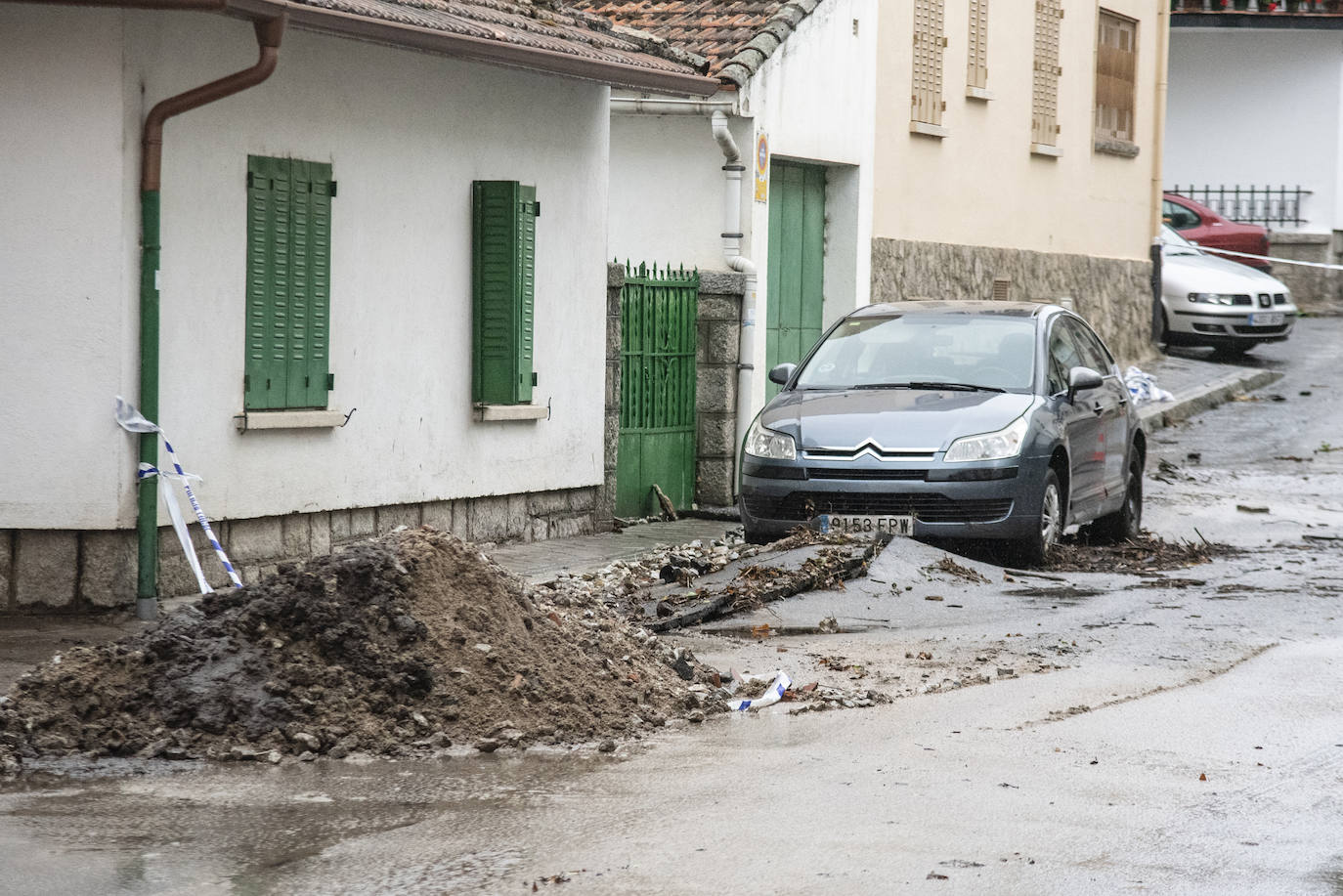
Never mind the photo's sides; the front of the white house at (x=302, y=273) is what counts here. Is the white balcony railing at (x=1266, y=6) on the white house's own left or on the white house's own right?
on the white house's own left

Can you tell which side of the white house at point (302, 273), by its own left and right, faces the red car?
left

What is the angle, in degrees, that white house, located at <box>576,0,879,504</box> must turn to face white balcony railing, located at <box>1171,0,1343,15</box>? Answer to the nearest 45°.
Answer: approximately 90° to its left

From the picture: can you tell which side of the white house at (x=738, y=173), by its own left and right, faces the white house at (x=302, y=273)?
right

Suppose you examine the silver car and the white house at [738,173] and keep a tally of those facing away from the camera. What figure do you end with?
0

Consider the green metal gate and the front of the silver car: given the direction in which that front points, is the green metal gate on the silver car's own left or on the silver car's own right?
on the silver car's own right

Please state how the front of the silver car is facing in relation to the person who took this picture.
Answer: facing the viewer and to the right of the viewer

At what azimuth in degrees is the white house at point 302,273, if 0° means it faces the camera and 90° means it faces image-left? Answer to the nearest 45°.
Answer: approximately 315°

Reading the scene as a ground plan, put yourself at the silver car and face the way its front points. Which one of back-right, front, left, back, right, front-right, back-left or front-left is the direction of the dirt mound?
front-right

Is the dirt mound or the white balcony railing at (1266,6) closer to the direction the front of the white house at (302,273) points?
the dirt mound

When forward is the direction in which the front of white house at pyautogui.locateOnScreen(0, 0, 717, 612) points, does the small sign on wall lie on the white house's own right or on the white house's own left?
on the white house's own left

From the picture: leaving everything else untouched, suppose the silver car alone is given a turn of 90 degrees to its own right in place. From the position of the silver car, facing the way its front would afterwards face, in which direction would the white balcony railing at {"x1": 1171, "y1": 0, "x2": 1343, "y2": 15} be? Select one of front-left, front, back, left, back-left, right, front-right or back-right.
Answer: back-right

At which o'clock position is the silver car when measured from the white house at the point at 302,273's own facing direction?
The silver car is roughly at 9 o'clock from the white house.

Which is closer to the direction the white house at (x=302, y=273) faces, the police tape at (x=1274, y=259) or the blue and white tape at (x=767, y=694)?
the blue and white tape

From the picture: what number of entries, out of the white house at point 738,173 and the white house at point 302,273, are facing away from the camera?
0

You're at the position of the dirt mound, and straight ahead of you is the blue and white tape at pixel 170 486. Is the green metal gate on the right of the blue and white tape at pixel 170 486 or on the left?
right

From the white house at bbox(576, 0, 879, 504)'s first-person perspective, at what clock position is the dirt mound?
The dirt mound is roughly at 2 o'clock from the white house.

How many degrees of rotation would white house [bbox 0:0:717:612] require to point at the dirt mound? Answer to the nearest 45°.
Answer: approximately 45° to its right
